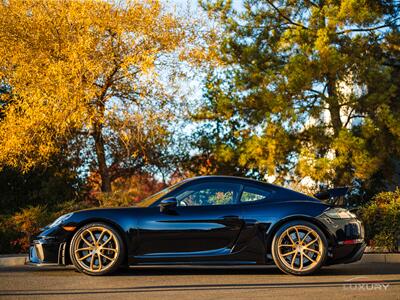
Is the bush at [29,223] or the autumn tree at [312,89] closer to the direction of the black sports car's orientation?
the bush

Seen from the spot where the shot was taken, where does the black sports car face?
facing to the left of the viewer

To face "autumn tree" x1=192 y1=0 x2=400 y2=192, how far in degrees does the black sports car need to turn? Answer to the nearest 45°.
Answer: approximately 90° to its right

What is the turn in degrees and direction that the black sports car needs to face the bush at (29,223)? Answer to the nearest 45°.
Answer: approximately 45° to its right

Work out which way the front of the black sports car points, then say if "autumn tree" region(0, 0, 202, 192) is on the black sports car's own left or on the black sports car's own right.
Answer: on the black sports car's own right

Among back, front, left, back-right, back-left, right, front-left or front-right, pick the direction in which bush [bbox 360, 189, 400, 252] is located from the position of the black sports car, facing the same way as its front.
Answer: back-right
